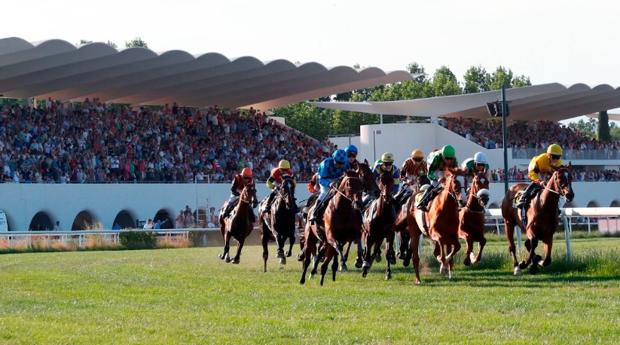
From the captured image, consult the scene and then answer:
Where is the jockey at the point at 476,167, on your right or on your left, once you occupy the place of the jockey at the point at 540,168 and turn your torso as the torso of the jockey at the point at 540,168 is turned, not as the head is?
on your right

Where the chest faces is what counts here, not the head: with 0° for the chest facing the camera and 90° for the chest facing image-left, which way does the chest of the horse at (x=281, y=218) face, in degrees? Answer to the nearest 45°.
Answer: approximately 315°

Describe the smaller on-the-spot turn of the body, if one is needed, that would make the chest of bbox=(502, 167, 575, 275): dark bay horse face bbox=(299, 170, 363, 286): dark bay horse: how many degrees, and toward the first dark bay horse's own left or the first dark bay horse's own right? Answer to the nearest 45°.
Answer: approximately 90° to the first dark bay horse's own right

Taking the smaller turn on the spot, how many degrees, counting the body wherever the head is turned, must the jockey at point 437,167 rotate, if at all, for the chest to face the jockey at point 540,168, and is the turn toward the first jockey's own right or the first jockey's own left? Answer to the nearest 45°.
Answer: approximately 90° to the first jockey's own left
